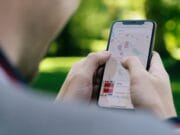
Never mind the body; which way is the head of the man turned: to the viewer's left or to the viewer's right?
to the viewer's right

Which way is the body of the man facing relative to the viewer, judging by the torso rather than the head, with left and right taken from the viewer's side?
facing away from the viewer and to the right of the viewer
